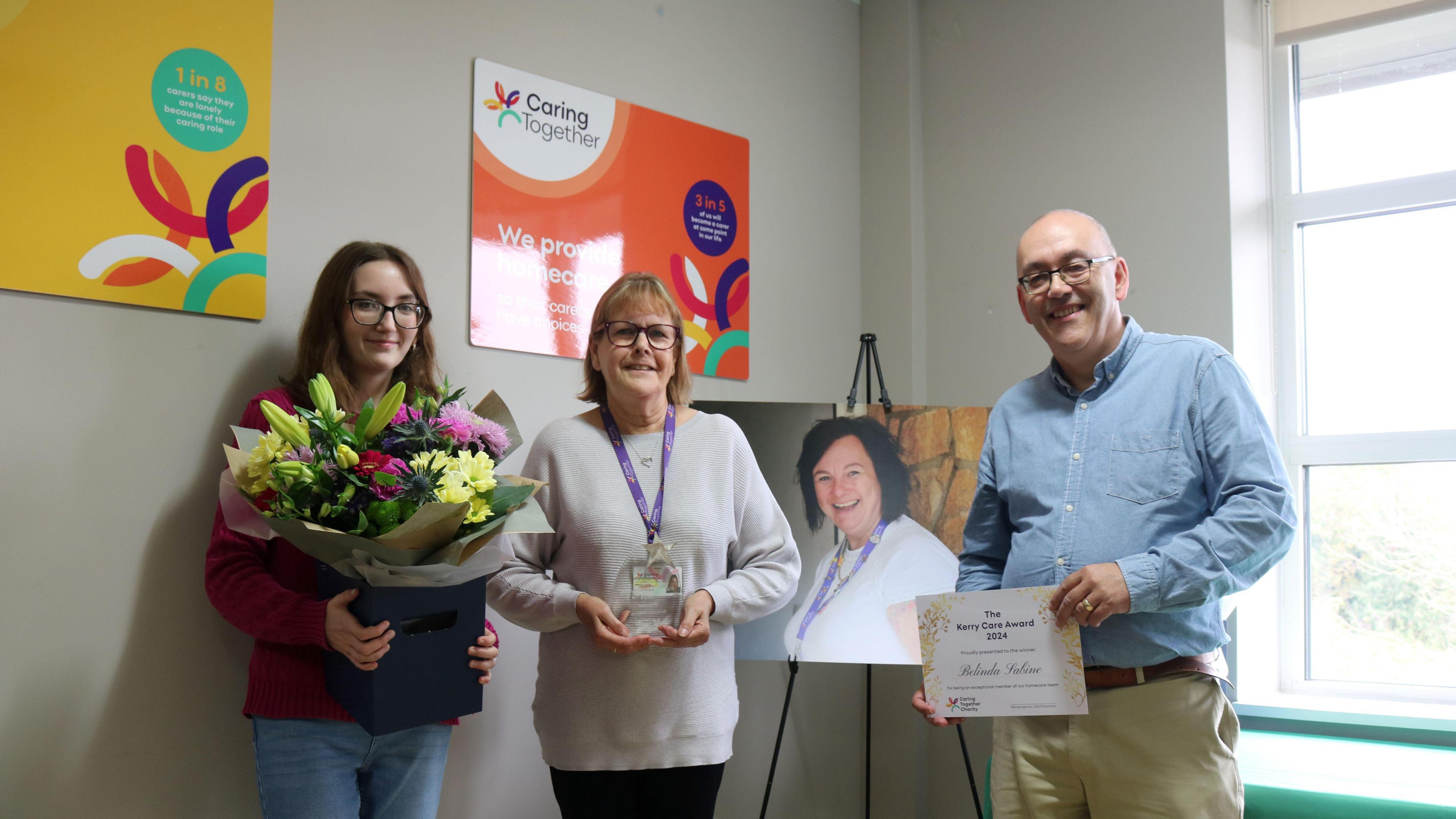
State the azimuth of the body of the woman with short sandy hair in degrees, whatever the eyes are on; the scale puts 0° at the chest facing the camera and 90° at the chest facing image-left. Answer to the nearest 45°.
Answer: approximately 0°

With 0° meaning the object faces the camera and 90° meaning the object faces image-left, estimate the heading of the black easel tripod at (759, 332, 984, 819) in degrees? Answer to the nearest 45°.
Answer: approximately 0°

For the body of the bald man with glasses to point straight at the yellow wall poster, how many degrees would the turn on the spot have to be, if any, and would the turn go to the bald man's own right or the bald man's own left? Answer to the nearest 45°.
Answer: approximately 45° to the bald man's own right

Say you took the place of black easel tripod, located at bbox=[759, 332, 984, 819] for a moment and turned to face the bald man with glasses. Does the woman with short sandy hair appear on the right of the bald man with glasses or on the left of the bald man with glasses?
right
